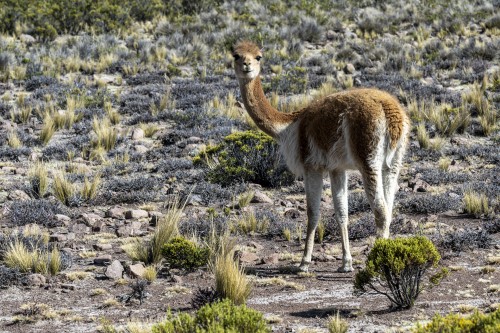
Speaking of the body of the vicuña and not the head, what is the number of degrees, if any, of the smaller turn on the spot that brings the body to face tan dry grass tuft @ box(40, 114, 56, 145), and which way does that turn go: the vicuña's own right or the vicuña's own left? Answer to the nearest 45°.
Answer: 0° — it already faces it

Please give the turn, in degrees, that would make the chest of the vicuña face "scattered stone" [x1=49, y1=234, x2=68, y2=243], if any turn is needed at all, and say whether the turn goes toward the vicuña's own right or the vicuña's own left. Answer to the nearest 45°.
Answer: approximately 45° to the vicuña's own left

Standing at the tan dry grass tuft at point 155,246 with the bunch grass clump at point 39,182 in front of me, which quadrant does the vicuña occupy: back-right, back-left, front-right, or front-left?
back-right

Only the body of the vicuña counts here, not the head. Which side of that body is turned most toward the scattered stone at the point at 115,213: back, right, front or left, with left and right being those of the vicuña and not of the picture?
front

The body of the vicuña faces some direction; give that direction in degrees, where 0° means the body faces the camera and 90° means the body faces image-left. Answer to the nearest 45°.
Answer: approximately 135°

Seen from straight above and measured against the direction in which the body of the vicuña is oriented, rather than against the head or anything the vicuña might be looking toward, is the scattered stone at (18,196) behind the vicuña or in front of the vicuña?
in front

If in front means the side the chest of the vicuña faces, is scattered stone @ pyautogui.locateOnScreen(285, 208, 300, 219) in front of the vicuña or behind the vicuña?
in front

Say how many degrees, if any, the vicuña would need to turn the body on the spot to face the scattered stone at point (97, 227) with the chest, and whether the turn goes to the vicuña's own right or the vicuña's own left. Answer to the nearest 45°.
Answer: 0° — it already faces it

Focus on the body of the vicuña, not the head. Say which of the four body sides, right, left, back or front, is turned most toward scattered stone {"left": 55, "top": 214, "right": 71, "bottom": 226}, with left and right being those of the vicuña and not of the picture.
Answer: front
